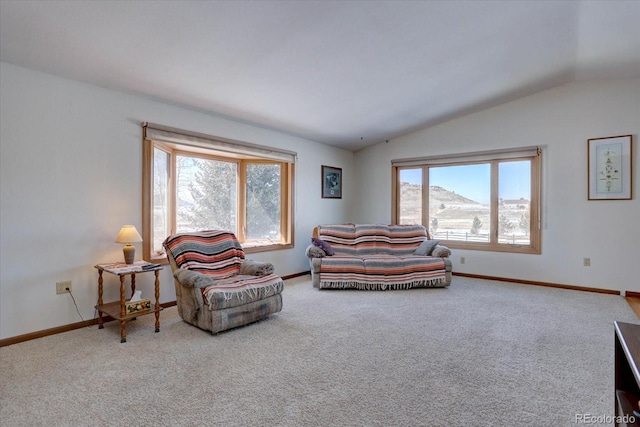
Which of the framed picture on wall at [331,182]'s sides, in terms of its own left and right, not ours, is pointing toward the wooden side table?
right

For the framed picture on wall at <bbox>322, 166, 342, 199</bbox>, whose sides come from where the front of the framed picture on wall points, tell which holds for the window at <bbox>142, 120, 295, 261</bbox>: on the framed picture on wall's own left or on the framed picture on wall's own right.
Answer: on the framed picture on wall's own right

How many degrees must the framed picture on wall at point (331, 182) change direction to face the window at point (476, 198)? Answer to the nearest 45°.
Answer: approximately 45° to its left

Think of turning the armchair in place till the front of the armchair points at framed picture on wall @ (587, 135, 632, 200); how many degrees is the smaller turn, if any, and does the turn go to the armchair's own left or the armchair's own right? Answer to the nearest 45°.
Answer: approximately 45° to the armchair's own left

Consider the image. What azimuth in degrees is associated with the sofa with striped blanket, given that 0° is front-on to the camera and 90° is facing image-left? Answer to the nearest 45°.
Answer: approximately 0°

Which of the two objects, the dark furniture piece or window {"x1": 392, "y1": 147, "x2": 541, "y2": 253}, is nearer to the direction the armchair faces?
the dark furniture piece

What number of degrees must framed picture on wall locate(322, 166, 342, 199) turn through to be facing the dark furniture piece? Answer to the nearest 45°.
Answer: approximately 45° to its right

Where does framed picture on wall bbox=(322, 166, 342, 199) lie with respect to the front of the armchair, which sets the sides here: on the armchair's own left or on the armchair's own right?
on the armchair's own left

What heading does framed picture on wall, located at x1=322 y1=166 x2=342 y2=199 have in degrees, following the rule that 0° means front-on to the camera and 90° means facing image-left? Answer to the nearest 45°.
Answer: approximately 315°

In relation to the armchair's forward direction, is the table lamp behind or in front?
behind

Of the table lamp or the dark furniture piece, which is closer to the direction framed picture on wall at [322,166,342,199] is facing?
the dark furniture piece
